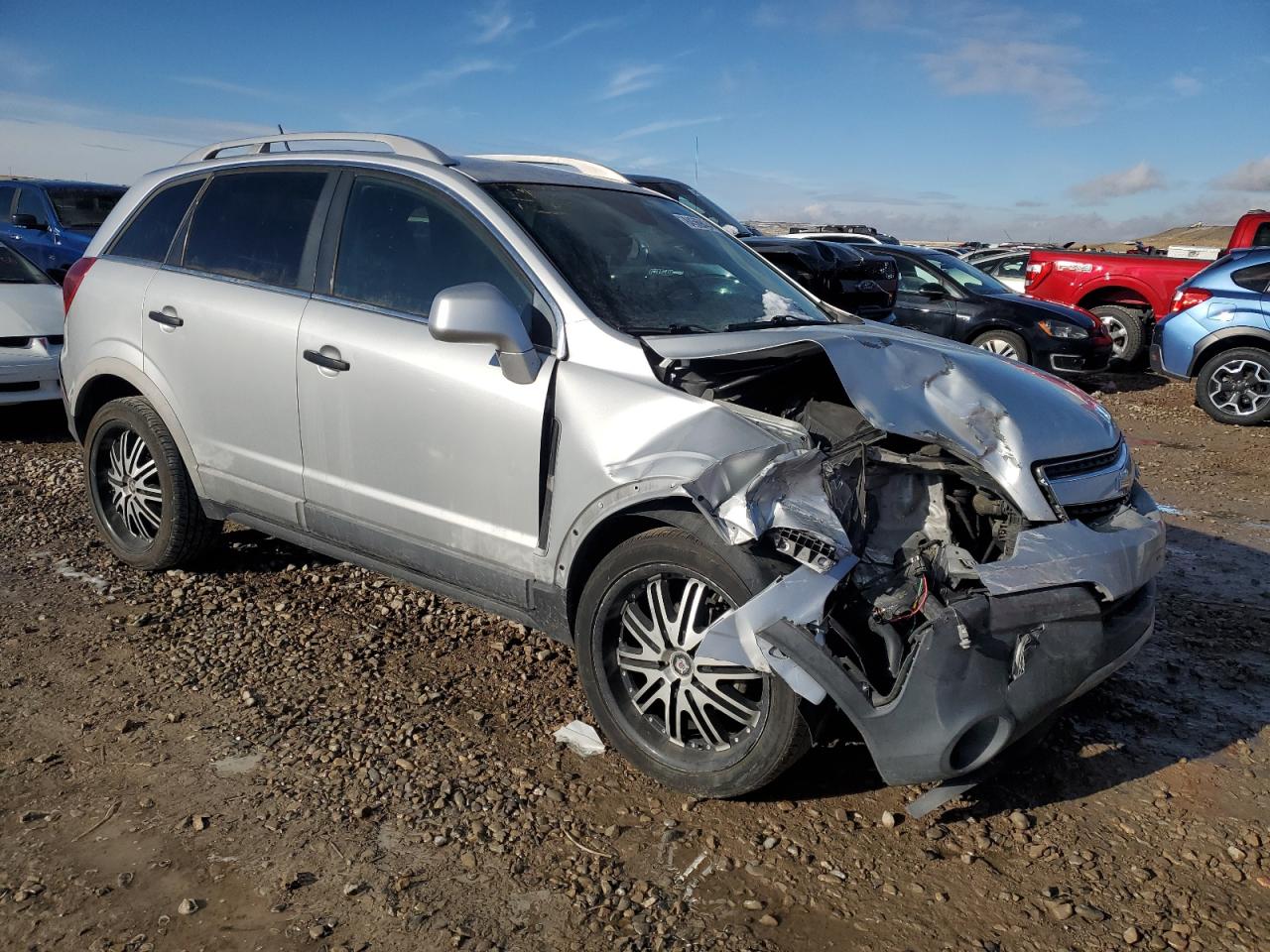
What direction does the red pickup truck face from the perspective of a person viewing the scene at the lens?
facing the viewer and to the right of the viewer

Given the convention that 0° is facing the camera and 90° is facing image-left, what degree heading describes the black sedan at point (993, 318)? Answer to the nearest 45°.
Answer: approximately 315°

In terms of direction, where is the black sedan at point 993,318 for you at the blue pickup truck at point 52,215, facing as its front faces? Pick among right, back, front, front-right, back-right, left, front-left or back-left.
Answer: front

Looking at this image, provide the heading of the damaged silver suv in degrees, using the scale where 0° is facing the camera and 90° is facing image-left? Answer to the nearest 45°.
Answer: approximately 315°

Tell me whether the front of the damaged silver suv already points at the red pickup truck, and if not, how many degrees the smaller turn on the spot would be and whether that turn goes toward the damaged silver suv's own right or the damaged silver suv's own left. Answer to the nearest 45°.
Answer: approximately 90° to the damaged silver suv's own left
